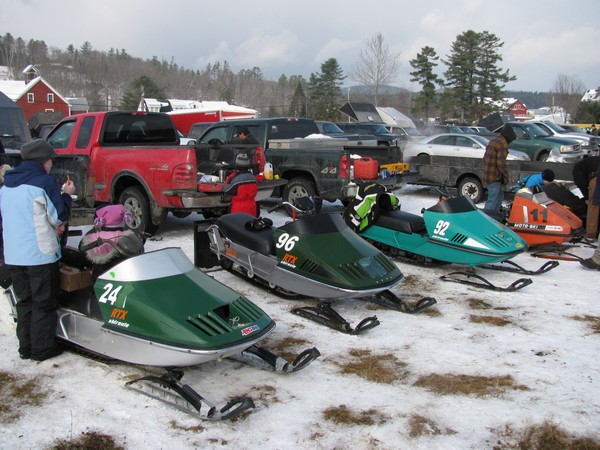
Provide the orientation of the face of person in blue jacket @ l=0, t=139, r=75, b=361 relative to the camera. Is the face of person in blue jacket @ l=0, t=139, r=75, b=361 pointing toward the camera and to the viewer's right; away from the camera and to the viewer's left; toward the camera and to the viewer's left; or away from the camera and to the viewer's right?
away from the camera and to the viewer's right

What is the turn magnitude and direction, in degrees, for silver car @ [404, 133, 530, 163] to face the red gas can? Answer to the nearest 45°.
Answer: approximately 90° to its right

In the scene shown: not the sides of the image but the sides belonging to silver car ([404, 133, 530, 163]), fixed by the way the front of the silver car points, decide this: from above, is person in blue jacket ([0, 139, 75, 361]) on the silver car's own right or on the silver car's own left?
on the silver car's own right

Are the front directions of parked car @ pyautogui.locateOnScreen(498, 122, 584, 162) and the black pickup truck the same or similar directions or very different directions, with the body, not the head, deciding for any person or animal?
very different directions

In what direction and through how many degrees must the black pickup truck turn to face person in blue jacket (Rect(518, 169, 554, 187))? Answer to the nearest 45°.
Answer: approximately 180°

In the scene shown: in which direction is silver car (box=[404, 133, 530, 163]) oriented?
to the viewer's right

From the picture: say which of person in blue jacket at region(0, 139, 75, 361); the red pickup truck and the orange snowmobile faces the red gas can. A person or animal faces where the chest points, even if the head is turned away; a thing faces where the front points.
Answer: the person in blue jacket

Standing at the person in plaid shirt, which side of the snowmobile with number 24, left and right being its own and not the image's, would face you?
left

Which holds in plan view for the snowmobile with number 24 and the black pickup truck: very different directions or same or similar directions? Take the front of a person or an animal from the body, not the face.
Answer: very different directions

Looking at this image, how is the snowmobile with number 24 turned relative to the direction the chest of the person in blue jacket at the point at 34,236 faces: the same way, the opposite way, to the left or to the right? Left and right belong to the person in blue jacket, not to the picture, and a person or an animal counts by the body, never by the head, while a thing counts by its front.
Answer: to the right

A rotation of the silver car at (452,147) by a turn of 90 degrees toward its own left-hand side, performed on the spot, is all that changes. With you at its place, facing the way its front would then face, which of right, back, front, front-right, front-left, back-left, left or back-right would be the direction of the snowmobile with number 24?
back

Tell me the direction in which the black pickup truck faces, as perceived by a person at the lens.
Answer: facing away from the viewer and to the left of the viewer
